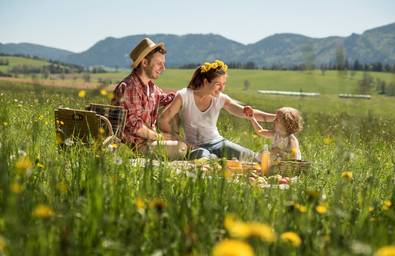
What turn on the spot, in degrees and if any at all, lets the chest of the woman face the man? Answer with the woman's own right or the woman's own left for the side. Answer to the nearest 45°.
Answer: approximately 90° to the woman's own right

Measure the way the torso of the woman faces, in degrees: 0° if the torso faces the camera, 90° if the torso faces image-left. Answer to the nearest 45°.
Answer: approximately 315°

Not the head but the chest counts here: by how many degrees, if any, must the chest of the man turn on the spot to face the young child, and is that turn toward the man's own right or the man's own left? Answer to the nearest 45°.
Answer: approximately 45° to the man's own left

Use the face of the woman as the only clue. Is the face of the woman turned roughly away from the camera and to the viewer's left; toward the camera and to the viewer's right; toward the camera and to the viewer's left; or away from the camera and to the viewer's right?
toward the camera and to the viewer's right

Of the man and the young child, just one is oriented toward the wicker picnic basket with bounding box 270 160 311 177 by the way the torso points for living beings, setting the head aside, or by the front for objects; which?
the man

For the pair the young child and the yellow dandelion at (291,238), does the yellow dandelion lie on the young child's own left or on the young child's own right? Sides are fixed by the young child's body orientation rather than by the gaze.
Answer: on the young child's own left

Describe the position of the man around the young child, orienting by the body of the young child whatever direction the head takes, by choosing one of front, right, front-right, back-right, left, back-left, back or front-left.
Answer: front-left

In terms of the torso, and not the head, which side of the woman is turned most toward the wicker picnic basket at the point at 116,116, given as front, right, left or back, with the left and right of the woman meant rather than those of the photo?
right

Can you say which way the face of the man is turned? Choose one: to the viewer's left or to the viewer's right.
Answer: to the viewer's right

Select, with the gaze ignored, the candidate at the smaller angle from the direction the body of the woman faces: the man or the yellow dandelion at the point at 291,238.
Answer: the yellow dandelion

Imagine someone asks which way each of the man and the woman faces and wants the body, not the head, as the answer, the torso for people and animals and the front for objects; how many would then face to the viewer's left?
0
